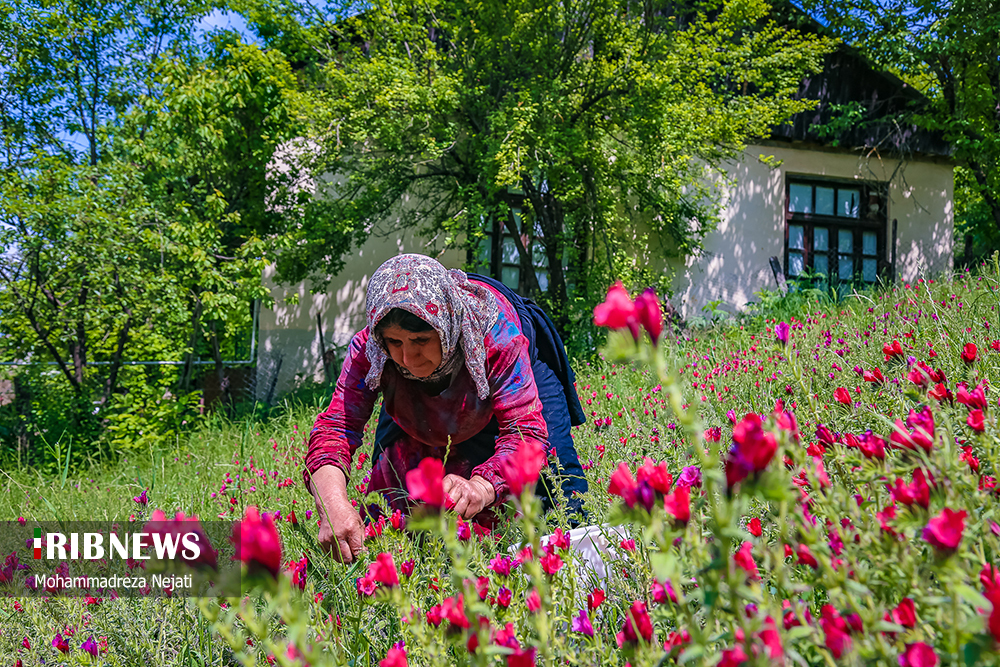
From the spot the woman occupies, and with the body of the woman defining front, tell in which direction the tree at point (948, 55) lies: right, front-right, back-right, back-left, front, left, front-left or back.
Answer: back

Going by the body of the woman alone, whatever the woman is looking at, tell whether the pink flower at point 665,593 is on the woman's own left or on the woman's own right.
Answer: on the woman's own left

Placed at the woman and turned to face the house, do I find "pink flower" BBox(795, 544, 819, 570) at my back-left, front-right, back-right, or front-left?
back-right

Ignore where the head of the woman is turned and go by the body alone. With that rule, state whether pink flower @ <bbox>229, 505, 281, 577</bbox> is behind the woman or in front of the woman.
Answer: in front

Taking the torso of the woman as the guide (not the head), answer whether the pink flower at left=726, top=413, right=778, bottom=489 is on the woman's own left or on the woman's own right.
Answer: on the woman's own left

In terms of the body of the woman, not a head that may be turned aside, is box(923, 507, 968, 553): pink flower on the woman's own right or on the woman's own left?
on the woman's own left

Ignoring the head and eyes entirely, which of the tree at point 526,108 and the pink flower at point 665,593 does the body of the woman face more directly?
the pink flower

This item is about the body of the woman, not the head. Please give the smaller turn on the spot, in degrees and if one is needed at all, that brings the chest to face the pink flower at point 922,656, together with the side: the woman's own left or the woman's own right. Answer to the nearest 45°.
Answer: approximately 45° to the woman's own left

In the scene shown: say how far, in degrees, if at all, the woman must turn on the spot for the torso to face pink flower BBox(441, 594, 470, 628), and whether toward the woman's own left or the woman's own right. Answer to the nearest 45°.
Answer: approximately 45° to the woman's own left

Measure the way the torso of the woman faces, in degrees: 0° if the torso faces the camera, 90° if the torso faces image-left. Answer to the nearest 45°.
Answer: approximately 45°
